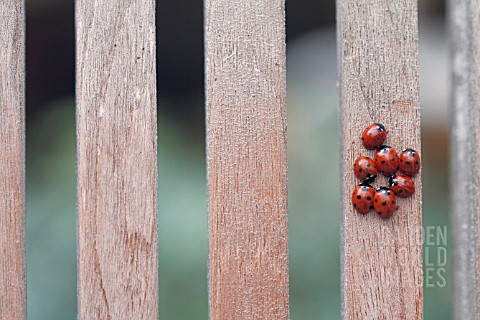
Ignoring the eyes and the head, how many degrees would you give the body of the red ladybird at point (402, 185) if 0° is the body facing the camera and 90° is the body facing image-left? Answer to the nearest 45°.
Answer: approximately 135°

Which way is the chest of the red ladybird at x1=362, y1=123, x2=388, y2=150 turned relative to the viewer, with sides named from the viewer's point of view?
facing away from the viewer and to the right of the viewer

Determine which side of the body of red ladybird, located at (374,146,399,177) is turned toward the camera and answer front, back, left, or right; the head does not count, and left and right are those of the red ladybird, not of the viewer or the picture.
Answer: back

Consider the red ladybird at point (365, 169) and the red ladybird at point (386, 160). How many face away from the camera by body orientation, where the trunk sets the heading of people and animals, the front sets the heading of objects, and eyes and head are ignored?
1

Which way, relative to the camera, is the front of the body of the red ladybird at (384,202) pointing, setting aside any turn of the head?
away from the camera
